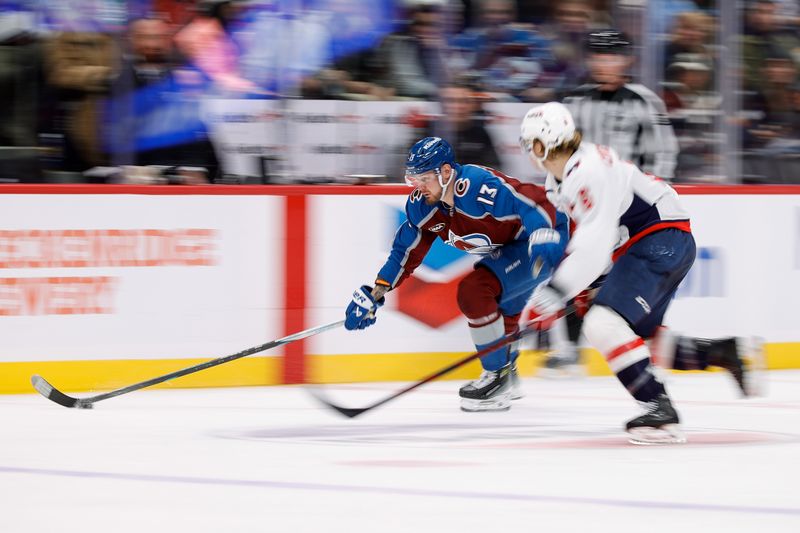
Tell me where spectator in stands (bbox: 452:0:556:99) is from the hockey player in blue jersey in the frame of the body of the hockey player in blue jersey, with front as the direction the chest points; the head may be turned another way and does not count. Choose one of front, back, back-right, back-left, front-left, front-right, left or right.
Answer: back-right

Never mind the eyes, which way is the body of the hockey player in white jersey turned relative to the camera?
to the viewer's left

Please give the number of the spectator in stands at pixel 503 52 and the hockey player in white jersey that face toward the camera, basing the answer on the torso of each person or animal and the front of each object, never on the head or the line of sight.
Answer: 1

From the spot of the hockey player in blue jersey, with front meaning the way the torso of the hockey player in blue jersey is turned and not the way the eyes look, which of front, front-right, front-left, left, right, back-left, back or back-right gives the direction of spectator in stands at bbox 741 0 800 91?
back

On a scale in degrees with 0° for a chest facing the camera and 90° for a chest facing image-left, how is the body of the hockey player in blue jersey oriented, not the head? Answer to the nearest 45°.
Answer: approximately 45°

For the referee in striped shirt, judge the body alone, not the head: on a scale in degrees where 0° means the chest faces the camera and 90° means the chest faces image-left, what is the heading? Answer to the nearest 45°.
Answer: approximately 45°
